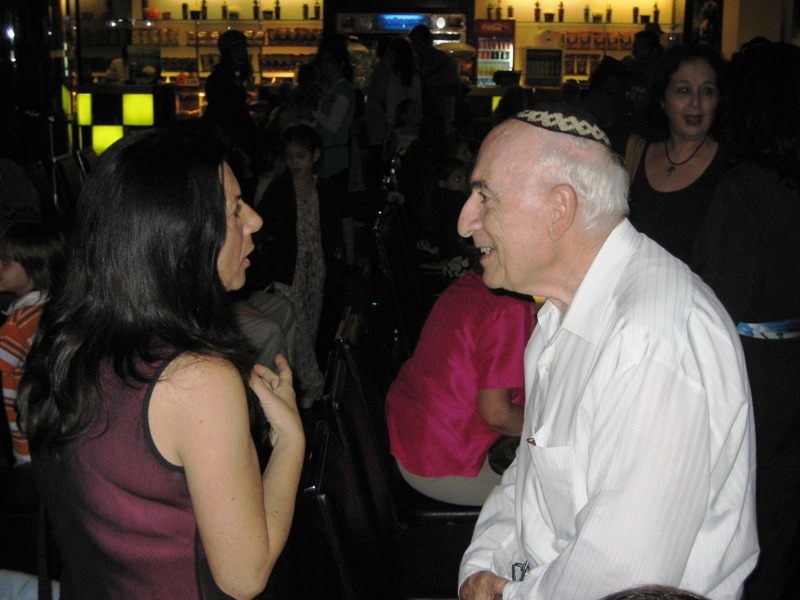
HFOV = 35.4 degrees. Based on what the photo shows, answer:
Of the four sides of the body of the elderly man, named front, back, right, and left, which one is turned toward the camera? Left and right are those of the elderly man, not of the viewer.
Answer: left

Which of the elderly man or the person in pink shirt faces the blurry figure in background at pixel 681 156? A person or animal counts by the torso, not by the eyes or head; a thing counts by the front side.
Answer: the person in pink shirt

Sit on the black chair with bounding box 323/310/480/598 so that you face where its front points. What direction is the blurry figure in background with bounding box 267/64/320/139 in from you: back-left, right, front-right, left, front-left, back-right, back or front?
left

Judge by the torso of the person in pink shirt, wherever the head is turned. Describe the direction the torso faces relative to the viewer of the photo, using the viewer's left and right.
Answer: facing away from the viewer and to the right of the viewer

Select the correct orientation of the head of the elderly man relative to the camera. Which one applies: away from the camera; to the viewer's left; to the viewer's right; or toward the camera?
to the viewer's left

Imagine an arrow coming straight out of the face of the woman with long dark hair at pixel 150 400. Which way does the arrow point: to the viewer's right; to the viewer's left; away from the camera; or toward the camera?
to the viewer's right
